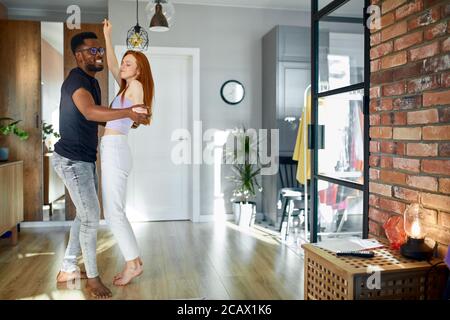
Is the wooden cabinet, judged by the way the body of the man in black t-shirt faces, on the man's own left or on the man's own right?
on the man's own left

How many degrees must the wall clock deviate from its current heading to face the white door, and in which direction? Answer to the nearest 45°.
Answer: approximately 90° to its right

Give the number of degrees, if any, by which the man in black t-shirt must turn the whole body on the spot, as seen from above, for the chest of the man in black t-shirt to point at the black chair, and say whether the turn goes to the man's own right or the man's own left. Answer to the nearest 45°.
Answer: approximately 45° to the man's own left

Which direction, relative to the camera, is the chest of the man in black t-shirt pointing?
to the viewer's right

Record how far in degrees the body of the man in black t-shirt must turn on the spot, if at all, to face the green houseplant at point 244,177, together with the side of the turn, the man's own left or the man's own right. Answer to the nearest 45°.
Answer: approximately 45° to the man's own left

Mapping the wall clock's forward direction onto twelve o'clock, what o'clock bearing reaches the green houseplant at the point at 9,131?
The green houseplant is roughly at 2 o'clock from the wall clock.

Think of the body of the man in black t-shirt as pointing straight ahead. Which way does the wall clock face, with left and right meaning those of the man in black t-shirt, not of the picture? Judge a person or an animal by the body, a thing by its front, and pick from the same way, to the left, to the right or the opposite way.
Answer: to the right

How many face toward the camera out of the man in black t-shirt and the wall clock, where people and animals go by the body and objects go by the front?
1

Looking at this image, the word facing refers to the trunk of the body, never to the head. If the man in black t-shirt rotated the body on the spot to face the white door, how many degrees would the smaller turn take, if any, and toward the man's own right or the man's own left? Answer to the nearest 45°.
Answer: approximately 90° to the man's own left

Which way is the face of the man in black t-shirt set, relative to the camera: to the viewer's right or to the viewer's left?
to the viewer's right
